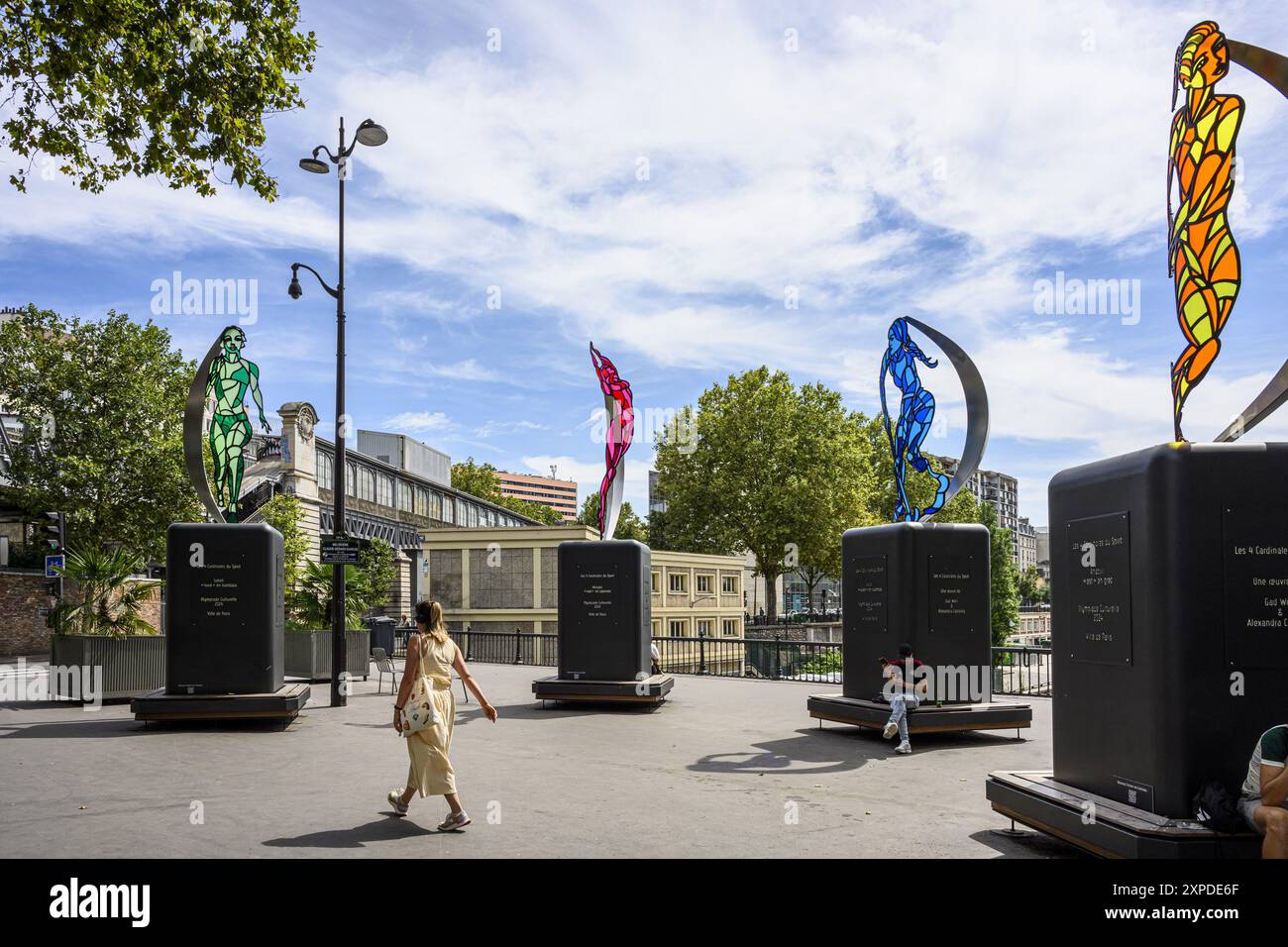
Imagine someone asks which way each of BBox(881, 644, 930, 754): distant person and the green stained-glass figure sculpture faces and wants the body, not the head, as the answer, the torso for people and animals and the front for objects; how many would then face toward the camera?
2

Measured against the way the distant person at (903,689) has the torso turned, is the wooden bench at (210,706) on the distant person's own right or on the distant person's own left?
on the distant person's own right

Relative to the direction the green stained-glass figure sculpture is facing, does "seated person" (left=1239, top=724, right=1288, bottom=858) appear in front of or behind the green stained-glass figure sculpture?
in front

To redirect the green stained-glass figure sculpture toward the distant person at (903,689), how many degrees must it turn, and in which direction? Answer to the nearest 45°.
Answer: approximately 45° to its left

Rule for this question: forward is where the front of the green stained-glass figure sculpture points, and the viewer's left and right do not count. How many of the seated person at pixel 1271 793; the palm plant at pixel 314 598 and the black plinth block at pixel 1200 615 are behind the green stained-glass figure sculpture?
1

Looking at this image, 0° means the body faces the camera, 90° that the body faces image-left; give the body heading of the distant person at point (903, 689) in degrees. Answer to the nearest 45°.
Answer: approximately 0°

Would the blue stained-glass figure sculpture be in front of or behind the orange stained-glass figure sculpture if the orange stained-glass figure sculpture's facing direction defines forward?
behind
